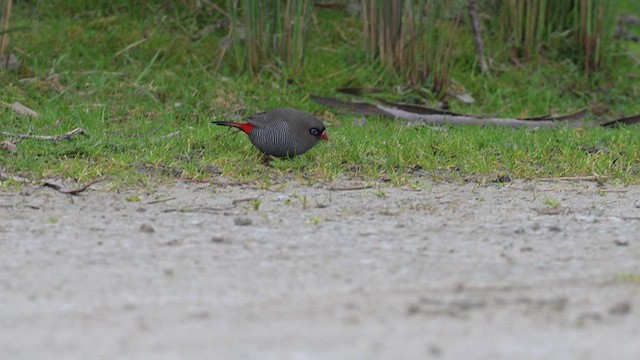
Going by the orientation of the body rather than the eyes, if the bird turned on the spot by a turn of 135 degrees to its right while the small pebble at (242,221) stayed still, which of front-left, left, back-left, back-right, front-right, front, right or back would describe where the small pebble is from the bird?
front-left

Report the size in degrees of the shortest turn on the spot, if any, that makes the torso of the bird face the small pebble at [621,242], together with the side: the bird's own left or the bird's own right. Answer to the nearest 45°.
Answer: approximately 45° to the bird's own right

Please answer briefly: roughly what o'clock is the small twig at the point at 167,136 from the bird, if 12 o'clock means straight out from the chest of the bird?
The small twig is roughly at 7 o'clock from the bird.

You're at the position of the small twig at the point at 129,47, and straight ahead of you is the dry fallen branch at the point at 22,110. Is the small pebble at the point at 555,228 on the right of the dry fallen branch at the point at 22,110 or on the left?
left

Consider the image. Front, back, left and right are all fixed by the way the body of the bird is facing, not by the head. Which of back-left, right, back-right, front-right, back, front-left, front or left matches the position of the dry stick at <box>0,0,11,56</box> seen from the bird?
back-left

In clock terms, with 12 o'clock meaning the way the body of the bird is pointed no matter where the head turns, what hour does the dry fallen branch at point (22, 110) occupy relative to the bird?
The dry fallen branch is roughly at 7 o'clock from the bird.

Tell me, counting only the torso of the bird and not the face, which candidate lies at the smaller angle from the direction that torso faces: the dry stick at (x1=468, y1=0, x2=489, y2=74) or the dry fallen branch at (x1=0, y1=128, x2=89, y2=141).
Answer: the dry stick

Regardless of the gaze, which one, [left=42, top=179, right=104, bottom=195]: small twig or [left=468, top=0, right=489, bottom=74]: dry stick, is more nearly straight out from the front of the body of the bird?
the dry stick

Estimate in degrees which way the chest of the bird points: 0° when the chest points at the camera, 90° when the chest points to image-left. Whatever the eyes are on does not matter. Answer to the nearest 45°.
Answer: approximately 270°

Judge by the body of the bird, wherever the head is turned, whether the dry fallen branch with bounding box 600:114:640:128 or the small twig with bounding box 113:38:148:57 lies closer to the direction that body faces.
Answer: the dry fallen branch
